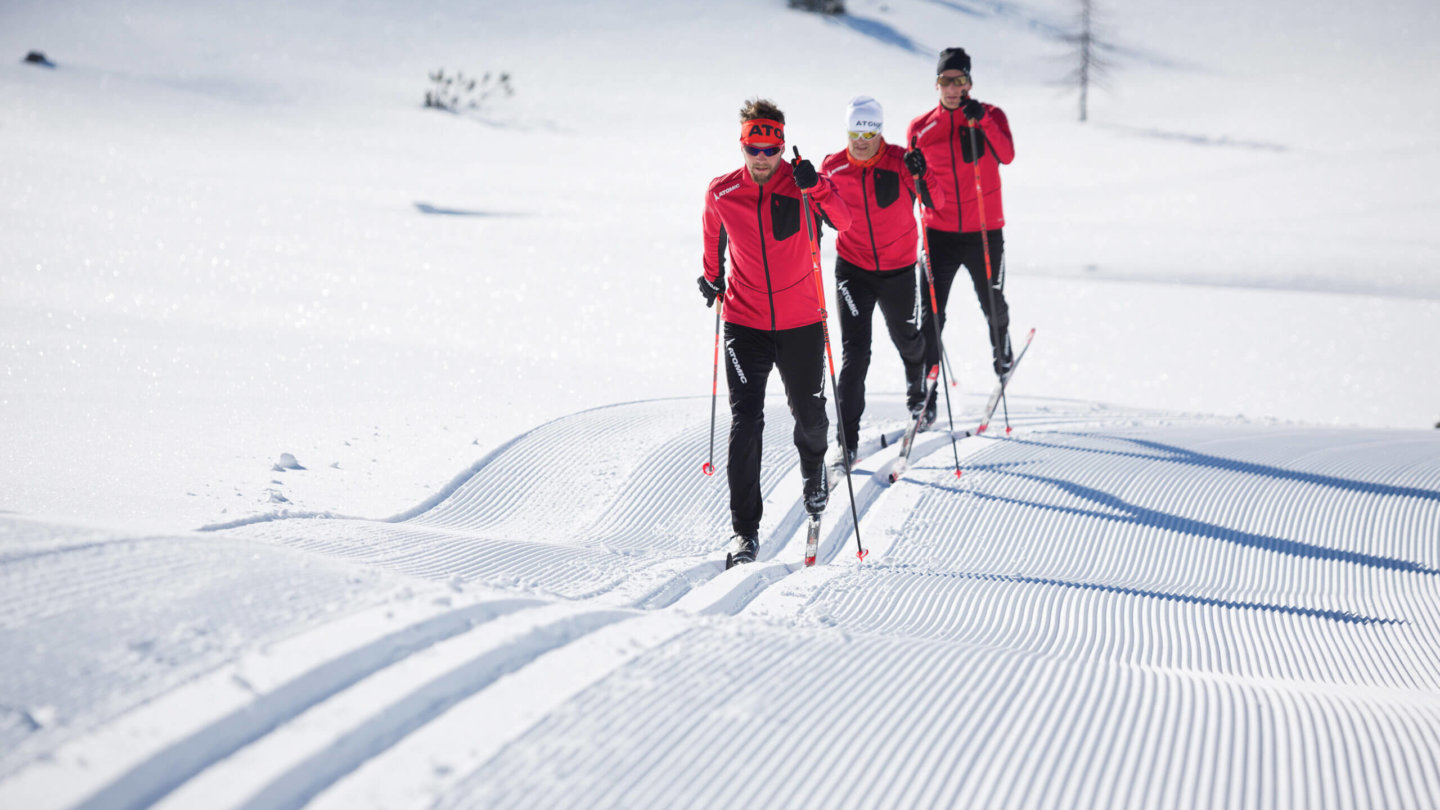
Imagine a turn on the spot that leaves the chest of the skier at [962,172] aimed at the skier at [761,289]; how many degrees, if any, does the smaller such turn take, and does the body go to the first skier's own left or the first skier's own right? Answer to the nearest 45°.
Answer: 0° — they already face them

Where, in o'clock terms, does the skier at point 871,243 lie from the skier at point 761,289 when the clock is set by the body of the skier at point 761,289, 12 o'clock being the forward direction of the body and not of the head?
the skier at point 871,243 is roughly at 7 o'clock from the skier at point 761,289.

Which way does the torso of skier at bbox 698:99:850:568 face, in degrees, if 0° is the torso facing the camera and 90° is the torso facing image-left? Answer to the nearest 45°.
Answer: approximately 0°

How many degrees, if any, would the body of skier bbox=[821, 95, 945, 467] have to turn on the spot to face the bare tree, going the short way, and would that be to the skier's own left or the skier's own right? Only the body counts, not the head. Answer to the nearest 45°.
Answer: approximately 180°

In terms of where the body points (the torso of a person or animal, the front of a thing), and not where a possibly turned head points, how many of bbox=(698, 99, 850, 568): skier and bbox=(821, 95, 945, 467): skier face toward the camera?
2

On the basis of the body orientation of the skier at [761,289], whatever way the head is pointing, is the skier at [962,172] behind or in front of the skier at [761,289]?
behind

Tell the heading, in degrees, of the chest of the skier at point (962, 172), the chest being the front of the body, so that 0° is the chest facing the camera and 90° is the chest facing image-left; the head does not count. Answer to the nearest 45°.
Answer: approximately 0°

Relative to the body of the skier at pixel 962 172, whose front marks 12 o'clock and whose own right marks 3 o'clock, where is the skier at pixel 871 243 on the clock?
the skier at pixel 871 243 is roughly at 1 o'clock from the skier at pixel 962 172.

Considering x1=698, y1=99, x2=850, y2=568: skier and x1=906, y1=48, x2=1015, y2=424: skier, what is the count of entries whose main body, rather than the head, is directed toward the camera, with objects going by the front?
2

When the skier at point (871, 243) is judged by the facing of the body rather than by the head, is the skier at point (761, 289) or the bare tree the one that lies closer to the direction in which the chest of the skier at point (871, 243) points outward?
the skier

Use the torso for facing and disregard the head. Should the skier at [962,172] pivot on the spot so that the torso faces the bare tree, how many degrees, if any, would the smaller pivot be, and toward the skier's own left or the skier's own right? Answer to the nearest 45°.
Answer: approximately 180°

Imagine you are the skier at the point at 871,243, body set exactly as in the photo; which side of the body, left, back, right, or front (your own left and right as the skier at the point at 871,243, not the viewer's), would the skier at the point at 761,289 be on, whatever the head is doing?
front

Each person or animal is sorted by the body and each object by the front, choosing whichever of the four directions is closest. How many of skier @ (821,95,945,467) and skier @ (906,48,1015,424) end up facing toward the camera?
2
